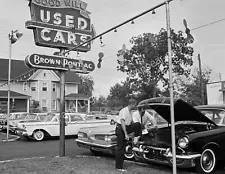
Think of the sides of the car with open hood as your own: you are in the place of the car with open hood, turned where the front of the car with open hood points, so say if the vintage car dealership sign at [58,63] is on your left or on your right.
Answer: on your right

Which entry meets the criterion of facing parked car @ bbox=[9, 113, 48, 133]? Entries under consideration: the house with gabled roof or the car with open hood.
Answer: the house with gabled roof

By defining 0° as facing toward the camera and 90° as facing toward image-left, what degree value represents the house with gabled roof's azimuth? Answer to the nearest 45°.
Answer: approximately 0°

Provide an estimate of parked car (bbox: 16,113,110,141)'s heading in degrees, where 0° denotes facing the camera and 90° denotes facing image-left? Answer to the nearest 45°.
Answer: approximately 45°

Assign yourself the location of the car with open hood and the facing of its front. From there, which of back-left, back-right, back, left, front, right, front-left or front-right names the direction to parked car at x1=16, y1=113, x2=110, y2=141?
right

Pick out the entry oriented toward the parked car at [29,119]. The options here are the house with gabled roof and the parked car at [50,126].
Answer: the house with gabled roof

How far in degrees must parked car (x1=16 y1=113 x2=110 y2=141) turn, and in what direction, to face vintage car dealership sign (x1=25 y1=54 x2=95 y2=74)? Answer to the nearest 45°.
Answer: approximately 45° to its left
